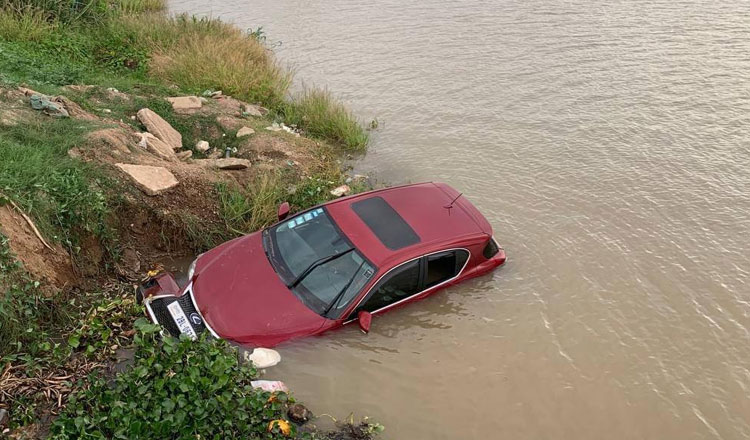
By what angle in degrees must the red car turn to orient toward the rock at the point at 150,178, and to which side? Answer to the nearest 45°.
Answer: approximately 90° to its right

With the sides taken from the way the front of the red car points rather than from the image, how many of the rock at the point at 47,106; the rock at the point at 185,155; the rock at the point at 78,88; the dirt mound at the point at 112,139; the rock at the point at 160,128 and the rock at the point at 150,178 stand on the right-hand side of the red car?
6

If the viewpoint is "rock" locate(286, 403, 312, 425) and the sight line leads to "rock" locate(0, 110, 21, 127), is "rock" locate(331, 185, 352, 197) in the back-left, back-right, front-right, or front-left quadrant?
front-right

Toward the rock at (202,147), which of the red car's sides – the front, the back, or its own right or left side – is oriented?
right

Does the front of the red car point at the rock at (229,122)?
no

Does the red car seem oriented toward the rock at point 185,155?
no

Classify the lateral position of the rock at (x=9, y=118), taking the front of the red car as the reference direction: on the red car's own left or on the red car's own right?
on the red car's own right

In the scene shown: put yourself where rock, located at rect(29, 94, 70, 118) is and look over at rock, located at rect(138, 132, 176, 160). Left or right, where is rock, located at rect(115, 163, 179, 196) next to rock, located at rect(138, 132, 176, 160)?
right

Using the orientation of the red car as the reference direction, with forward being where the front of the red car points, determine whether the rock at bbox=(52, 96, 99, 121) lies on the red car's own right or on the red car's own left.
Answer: on the red car's own right

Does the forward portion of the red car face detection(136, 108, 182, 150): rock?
no

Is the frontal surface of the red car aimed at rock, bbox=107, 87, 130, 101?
no

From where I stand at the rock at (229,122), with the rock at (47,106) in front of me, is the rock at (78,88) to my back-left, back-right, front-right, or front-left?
front-right

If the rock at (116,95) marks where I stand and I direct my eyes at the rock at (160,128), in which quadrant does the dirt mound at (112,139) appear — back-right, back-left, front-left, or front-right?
front-right

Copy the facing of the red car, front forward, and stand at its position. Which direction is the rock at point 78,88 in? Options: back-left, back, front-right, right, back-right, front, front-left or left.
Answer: right

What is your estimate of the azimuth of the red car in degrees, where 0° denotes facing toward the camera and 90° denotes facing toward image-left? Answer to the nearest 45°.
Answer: approximately 45°

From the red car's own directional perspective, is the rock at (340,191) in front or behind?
behind
